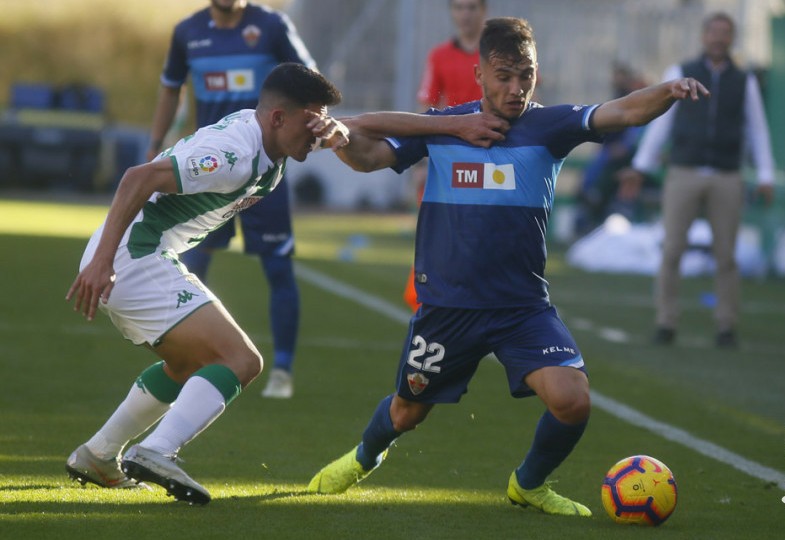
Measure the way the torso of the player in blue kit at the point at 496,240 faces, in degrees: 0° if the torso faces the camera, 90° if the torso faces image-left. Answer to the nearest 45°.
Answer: approximately 0°

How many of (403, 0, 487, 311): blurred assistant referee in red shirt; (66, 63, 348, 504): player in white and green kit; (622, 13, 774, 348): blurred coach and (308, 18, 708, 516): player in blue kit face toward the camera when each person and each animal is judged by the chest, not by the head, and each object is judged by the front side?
3

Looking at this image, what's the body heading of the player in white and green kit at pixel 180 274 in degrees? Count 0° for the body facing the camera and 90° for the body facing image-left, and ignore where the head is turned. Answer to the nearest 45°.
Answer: approximately 270°

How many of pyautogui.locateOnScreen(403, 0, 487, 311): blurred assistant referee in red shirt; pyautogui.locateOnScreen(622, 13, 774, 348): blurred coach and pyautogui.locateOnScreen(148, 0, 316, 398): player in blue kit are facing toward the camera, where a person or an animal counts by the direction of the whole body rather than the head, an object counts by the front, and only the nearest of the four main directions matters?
3

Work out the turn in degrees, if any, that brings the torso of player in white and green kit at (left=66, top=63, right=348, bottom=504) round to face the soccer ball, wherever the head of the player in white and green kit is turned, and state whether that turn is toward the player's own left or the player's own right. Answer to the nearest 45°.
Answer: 0° — they already face it

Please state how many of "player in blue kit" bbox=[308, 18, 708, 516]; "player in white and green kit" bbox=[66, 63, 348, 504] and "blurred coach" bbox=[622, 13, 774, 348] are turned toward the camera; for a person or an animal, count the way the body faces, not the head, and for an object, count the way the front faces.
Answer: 2

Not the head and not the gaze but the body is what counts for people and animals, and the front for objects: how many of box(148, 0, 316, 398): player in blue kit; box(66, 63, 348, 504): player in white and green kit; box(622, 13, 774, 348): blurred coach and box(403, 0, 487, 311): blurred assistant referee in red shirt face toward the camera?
3

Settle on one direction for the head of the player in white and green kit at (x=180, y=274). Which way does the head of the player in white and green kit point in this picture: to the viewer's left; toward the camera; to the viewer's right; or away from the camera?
to the viewer's right

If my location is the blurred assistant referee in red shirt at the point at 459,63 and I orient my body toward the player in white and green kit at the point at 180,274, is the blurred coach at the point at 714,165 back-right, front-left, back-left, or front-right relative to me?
back-left

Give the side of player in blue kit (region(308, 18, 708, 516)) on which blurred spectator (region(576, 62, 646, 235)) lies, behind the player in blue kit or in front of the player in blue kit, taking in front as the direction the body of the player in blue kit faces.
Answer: behind

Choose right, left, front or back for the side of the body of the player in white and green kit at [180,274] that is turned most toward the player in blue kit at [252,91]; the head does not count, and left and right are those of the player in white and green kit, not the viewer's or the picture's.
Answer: left

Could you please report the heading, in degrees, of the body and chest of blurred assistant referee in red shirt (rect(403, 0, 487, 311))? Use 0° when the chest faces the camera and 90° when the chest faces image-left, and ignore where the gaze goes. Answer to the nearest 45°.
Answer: approximately 0°
